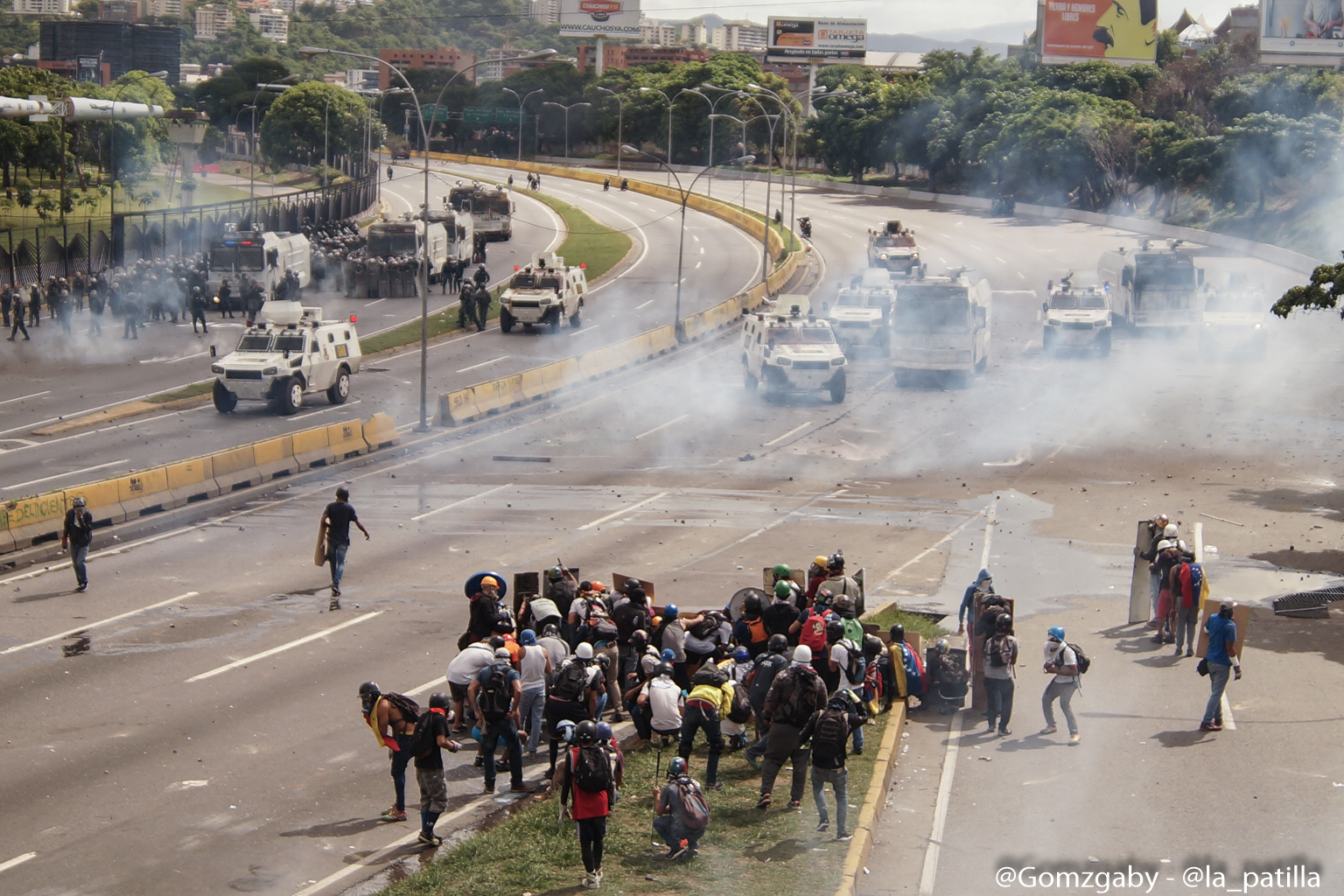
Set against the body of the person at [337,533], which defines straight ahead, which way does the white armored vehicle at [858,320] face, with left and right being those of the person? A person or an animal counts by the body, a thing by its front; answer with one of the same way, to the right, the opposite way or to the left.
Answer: the opposite way

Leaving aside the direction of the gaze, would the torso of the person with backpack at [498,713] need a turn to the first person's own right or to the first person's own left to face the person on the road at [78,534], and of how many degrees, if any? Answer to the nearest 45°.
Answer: approximately 45° to the first person's own left

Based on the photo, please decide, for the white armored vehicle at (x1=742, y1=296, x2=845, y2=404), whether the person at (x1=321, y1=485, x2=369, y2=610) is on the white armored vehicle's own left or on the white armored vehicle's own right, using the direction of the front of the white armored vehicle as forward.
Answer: on the white armored vehicle's own right

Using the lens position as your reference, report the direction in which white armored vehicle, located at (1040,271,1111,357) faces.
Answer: facing the viewer

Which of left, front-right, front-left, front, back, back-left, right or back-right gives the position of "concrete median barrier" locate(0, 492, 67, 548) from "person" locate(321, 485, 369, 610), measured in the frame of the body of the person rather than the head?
front-left

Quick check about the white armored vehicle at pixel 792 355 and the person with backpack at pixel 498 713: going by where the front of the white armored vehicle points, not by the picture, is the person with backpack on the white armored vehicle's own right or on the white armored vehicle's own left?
on the white armored vehicle's own right

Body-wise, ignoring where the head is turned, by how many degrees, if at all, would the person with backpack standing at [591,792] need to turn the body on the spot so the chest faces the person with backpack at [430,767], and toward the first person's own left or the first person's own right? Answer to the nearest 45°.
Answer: approximately 45° to the first person's own left

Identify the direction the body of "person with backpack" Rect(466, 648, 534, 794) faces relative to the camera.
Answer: away from the camera

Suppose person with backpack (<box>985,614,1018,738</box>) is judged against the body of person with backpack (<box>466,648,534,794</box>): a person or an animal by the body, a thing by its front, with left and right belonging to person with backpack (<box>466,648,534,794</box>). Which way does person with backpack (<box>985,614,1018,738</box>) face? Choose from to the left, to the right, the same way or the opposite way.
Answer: the same way

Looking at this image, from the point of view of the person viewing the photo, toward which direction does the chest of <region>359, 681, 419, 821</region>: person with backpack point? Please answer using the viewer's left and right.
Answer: facing to the left of the viewer

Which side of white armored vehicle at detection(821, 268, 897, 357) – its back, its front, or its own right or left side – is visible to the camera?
front

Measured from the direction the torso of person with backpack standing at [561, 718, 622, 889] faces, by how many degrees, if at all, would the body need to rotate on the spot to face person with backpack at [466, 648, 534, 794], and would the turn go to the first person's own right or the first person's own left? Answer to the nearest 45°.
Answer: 0° — they already face them

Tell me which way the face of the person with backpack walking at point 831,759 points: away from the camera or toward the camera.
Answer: away from the camera

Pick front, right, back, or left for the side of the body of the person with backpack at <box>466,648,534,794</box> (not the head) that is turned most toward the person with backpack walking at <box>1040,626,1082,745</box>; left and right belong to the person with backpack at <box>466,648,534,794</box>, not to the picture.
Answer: right

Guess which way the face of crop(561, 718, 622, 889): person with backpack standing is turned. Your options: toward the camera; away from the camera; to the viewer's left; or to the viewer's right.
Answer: away from the camera

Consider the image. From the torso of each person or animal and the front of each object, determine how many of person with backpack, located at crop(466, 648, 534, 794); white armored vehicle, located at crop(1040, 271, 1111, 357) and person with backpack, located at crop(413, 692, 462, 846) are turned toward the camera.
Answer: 1

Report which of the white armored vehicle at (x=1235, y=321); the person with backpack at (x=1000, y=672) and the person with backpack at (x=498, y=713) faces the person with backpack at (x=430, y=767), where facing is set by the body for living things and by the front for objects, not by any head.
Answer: the white armored vehicle

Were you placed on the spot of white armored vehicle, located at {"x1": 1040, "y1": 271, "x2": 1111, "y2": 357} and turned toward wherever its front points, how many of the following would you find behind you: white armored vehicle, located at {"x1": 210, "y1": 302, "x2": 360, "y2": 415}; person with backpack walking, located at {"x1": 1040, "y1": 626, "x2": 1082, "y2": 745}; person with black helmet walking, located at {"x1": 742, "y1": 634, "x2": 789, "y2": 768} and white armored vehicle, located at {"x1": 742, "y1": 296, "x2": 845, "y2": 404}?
0

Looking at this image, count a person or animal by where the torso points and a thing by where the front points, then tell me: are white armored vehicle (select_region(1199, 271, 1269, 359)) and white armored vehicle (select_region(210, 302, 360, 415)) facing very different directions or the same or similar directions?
same or similar directions
